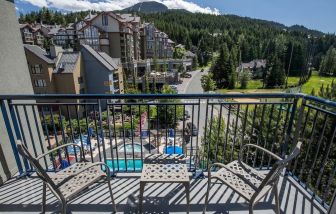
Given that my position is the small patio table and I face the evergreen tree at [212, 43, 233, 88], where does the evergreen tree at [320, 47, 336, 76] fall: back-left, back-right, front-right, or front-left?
front-right

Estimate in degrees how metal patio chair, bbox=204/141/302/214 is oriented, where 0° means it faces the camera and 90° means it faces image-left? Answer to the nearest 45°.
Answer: approximately 135°

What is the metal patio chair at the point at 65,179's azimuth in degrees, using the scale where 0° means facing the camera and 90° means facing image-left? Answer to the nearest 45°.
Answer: approximately 225°

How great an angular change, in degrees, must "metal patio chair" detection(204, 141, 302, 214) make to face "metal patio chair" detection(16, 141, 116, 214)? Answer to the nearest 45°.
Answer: approximately 90° to its left

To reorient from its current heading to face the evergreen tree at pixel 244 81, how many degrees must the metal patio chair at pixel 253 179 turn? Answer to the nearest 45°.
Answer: approximately 45° to its right

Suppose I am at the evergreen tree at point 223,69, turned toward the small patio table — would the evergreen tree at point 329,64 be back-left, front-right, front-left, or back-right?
back-left

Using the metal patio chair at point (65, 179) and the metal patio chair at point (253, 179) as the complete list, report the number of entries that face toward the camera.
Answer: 0

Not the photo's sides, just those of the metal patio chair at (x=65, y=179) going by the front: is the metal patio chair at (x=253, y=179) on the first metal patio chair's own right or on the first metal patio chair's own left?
on the first metal patio chair's own right

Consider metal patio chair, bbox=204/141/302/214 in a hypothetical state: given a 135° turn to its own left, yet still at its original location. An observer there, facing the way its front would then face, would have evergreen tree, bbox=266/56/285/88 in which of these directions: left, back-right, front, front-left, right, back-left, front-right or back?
back

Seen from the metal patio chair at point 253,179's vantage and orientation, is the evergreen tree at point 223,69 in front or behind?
in front

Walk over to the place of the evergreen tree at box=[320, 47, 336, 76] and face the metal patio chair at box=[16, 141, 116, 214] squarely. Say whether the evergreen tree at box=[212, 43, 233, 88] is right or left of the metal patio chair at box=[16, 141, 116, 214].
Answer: right
